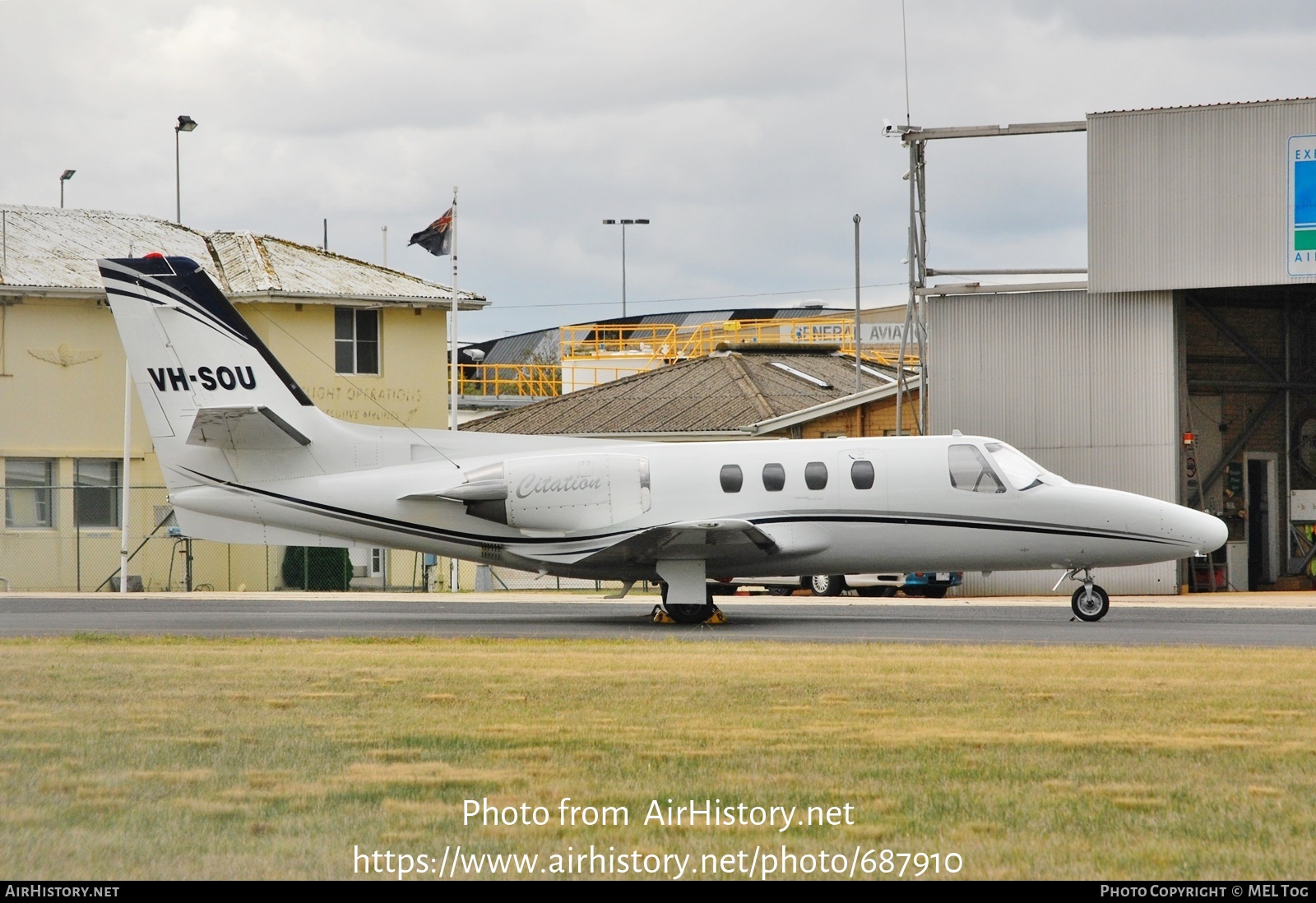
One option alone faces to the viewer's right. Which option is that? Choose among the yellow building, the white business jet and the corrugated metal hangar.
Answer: the white business jet

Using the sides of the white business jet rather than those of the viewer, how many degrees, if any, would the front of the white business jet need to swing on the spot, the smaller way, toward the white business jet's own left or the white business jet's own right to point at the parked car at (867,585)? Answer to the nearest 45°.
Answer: approximately 45° to the white business jet's own left

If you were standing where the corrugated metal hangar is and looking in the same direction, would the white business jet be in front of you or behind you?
in front

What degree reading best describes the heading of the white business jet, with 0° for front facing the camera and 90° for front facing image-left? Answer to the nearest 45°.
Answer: approximately 270°

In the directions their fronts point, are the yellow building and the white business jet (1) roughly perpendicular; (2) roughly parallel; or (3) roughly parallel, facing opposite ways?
roughly perpendicular

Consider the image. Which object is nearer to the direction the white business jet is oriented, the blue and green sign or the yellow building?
the blue and green sign

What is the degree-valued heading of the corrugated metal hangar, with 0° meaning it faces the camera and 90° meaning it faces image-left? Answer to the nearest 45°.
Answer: approximately 0°

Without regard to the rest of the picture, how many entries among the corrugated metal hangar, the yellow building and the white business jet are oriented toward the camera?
2

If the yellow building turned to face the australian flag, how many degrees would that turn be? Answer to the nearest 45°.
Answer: approximately 45° to its left

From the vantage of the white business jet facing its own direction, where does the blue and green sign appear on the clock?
The blue and green sign is roughly at 11 o'clock from the white business jet.

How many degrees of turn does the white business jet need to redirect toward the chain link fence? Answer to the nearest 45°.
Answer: approximately 135° to its left

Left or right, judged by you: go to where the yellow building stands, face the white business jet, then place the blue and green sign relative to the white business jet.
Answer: left

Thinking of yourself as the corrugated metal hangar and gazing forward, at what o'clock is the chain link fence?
The chain link fence is roughly at 3 o'clock from the corrugated metal hangar.

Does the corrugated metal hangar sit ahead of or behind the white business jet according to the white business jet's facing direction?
ahead

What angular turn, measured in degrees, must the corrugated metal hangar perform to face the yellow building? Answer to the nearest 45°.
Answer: approximately 90° to its right

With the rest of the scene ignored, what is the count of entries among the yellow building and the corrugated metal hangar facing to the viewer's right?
0
